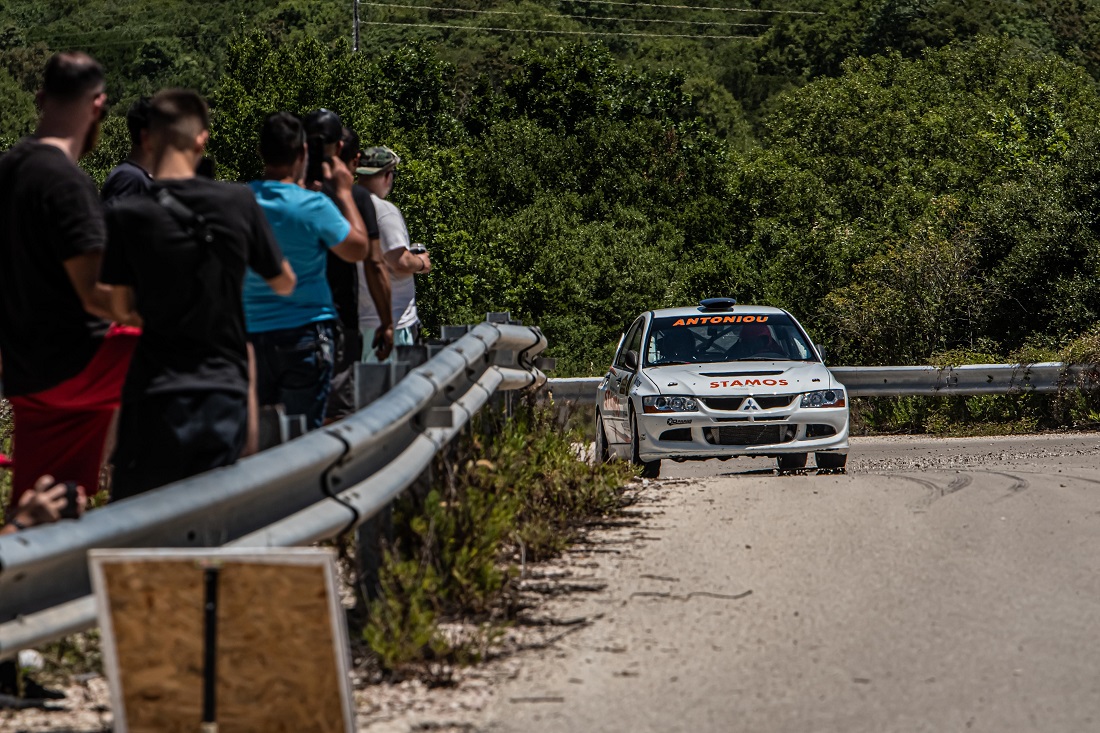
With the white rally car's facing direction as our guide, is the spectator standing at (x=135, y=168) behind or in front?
in front

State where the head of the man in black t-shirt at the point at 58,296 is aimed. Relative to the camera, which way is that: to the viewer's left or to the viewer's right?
to the viewer's right

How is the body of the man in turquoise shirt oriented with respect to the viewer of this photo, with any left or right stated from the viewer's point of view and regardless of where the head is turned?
facing away from the viewer and to the right of the viewer

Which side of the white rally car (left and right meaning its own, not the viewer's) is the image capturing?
front

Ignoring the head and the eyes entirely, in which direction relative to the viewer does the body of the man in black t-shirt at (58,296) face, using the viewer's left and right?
facing away from the viewer and to the right of the viewer

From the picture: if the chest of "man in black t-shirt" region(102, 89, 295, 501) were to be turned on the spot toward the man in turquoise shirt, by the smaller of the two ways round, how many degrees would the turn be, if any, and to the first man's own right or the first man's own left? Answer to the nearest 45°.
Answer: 0° — they already face them

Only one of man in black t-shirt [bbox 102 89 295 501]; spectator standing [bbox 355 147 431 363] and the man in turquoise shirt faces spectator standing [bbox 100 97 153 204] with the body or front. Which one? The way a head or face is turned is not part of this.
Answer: the man in black t-shirt

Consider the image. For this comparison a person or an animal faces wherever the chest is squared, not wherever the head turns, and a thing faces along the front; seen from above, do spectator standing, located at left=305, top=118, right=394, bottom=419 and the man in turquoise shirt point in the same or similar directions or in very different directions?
same or similar directions

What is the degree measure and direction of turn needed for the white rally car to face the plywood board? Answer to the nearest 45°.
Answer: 0° — it already faces it

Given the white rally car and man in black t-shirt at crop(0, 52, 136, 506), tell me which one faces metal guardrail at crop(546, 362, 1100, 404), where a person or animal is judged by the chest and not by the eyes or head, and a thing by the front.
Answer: the man in black t-shirt

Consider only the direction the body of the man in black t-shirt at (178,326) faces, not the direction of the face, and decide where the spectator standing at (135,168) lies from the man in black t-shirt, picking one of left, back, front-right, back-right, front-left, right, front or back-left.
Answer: front

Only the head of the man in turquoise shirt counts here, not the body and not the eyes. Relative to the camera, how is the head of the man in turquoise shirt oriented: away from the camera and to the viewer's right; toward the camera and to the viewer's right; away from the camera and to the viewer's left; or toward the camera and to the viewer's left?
away from the camera and to the viewer's right

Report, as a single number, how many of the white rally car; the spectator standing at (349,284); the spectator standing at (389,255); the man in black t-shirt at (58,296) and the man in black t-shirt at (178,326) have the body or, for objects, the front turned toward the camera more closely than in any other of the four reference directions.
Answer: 1

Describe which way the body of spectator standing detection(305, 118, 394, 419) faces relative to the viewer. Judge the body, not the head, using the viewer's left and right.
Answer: facing away from the viewer and to the right of the viewer
